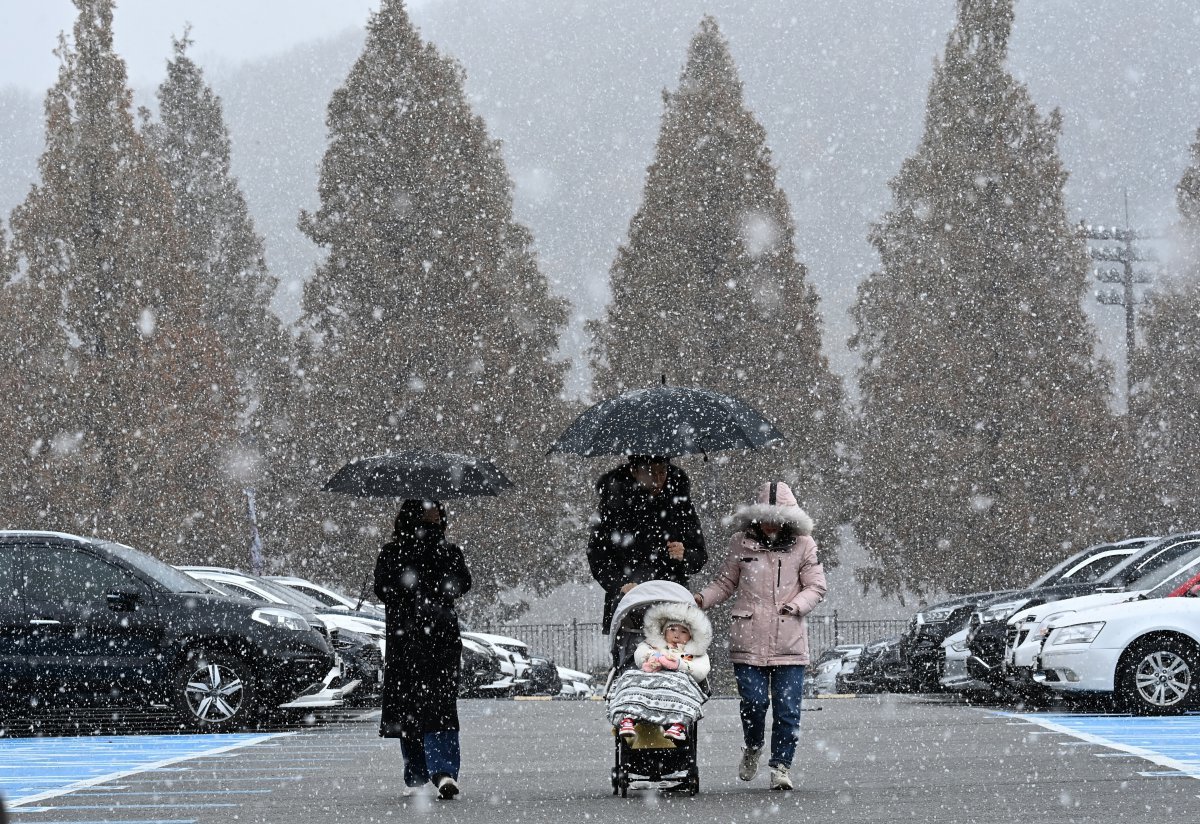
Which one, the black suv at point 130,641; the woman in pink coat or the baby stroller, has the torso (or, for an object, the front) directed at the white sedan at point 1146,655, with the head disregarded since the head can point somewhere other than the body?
the black suv

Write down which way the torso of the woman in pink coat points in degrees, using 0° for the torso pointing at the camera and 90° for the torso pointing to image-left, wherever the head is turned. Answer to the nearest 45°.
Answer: approximately 0°

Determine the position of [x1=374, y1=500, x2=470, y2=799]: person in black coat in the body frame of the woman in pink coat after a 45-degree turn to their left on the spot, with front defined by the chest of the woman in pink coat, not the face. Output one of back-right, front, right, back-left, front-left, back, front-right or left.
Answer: back-right

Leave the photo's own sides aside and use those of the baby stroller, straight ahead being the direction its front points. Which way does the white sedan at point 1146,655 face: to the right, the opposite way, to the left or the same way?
to the right

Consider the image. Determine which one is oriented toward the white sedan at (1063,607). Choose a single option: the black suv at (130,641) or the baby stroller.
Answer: the black suv

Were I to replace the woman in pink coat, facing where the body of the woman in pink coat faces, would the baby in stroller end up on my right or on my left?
on my right

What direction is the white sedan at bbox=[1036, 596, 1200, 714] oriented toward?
to the viewer's left

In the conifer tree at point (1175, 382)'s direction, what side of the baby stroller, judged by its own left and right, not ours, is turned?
back

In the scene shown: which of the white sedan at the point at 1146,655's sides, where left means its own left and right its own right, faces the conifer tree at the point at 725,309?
right

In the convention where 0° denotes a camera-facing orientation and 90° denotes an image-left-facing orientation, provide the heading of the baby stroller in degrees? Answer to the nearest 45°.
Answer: approximately 0°

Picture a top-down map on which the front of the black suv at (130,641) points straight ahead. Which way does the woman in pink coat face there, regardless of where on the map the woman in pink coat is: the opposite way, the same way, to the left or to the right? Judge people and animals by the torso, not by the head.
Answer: to the right

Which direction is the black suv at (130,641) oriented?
to the viewer's right
